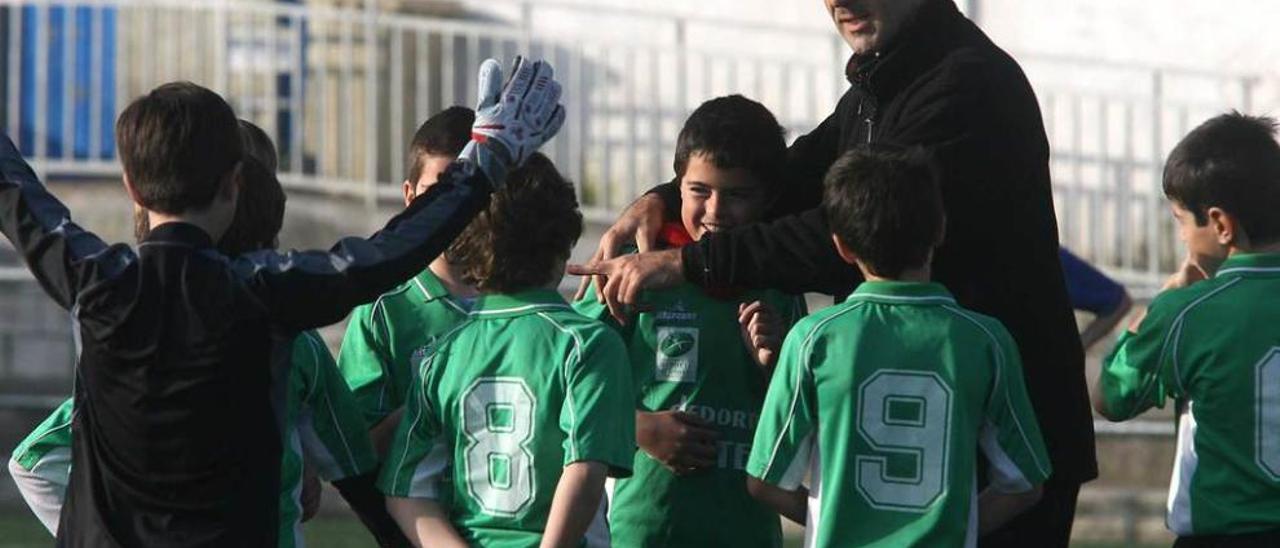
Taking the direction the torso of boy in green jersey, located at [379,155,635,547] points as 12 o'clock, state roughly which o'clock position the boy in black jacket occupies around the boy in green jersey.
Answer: The boy in black jacket is roughly at 8 o'clock from the boy in green jersey.

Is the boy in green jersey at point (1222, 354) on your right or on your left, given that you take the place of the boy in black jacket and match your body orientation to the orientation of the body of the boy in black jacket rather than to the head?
on your right

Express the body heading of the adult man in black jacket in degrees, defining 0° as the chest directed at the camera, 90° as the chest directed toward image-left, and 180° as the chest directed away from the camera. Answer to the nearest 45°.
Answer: approximately 45°

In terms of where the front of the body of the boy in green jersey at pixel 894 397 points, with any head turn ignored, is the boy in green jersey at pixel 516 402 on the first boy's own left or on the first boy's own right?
on the first boy's own left

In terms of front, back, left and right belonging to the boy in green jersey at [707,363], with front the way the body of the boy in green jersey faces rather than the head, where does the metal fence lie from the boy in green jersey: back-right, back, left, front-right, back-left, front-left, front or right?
back

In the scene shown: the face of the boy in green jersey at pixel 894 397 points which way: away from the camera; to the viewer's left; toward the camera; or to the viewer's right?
away from the camera

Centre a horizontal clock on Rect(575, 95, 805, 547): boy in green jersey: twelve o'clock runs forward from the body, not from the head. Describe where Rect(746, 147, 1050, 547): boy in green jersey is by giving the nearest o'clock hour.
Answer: Rect(746, 147, 1050, 547): boy in green jersey is roughly at 11 o'clock from Rect(575, 95, 805, 547): boy in green jersey.

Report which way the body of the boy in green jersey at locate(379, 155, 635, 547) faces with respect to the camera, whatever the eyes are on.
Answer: away from the camera

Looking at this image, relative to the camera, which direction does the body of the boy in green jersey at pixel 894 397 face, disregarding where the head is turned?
away from the camera

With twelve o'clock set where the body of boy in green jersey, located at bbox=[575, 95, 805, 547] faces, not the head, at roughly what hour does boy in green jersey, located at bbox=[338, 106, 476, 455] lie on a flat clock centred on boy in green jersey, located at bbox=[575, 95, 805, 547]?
boy in green jersey, located at bbox=[338, 106, 476, 455] is roughly at 3 o'clock from boy in green jersey, located at bbox=[575, 95, 805, 547].

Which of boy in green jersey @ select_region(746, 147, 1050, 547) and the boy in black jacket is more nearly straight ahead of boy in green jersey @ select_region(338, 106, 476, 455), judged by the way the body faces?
the boy in green jersey

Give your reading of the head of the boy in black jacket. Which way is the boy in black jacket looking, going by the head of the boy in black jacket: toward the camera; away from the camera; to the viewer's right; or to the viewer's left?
away from the camera

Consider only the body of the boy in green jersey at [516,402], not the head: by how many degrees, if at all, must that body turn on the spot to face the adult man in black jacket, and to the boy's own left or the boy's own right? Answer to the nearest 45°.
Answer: approximately 90° to the boy's own right
